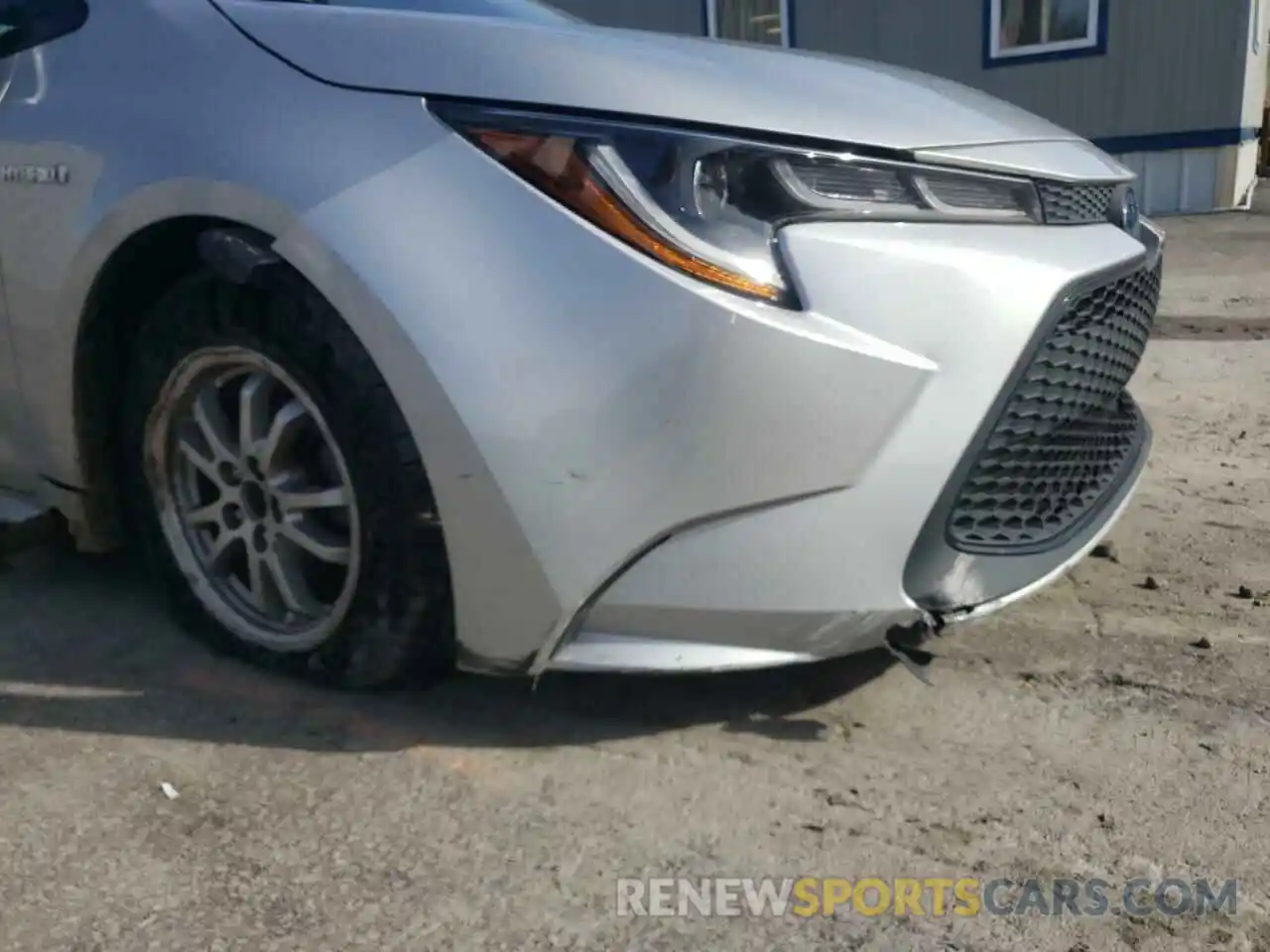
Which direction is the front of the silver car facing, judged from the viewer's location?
facing the viewer and to the right of the viewer
